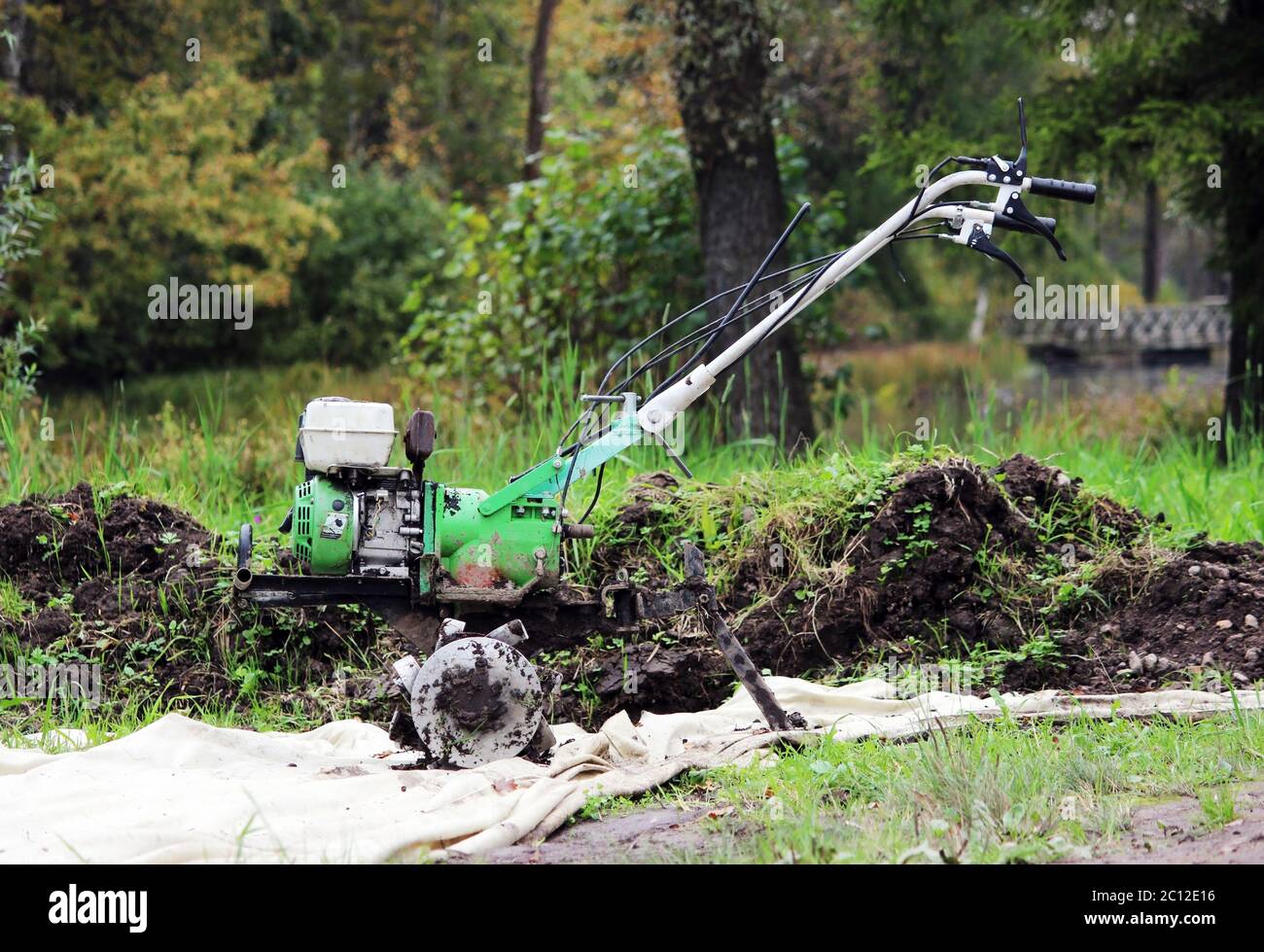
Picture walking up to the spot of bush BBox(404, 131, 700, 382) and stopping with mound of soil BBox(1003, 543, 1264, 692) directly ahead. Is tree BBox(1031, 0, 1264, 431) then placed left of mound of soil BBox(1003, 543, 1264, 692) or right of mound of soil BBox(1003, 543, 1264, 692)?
left

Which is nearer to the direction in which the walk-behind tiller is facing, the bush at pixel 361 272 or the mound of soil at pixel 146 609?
the mound of soil

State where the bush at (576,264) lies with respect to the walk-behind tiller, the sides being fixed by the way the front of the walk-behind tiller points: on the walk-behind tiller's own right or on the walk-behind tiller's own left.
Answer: on the walk-behind tiller's own right

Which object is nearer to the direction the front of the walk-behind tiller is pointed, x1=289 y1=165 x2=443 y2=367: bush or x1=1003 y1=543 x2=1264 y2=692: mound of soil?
the bush

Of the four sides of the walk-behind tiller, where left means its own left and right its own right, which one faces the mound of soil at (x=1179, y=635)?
back

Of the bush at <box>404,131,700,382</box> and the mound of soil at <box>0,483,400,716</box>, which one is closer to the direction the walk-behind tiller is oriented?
the mound of soil

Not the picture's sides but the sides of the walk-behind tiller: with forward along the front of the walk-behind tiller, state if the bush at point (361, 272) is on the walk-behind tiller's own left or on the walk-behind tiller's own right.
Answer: on the walk-behind tiller's own right

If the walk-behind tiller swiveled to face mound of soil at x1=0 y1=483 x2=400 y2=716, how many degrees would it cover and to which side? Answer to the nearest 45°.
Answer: approximately 45° to its right

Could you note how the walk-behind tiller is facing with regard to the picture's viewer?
facing to the left of the viewer

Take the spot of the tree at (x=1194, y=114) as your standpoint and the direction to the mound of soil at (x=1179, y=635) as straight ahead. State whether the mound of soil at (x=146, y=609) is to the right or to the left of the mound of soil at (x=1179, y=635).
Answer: right

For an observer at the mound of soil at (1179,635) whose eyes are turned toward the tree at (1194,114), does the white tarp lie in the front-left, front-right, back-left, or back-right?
back-left
